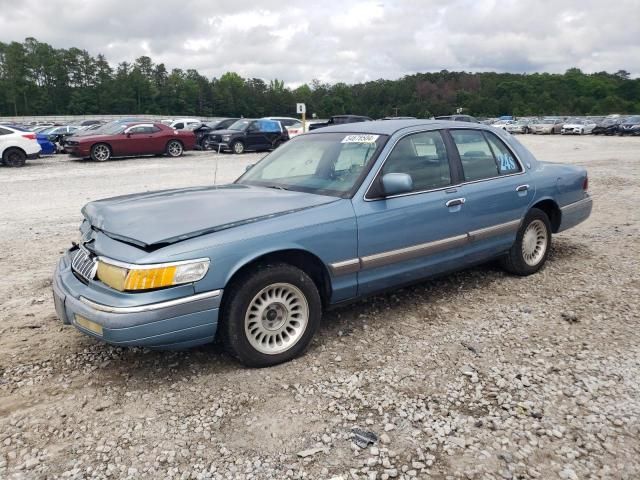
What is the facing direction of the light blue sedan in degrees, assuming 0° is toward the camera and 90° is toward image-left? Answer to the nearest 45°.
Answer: approximately 45°

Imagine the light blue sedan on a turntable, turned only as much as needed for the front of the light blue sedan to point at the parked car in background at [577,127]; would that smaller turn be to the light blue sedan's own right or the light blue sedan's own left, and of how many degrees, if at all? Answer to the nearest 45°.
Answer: approximately 180°

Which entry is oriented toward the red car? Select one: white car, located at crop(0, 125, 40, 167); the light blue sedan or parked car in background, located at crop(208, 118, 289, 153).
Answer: the parked car in background

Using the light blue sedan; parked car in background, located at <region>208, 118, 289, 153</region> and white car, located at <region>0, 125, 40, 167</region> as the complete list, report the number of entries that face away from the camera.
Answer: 0

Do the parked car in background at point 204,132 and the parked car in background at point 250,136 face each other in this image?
no

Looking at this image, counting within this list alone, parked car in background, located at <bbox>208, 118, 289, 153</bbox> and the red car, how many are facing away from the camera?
0

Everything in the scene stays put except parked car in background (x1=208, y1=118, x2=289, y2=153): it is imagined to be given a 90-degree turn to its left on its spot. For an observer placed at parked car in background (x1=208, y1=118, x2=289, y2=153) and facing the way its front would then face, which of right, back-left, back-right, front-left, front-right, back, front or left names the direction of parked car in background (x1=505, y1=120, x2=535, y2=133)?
left

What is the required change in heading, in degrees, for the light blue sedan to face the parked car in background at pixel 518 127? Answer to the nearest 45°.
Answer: approximately 135° to its right

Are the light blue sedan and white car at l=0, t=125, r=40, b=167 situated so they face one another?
no

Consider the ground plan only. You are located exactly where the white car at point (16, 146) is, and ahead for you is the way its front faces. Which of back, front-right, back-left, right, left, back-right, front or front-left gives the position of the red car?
back

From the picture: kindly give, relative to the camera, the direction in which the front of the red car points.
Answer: facing the viewer and to the left of the viewer

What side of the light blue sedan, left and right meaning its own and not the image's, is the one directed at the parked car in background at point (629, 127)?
back

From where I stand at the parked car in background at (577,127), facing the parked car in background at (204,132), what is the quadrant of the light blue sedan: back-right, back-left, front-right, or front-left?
front-left

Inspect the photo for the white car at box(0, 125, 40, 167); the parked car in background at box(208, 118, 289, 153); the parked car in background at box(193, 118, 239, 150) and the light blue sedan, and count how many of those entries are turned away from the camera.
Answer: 0

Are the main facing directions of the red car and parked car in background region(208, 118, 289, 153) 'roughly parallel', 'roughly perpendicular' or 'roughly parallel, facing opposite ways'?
roughly parallel

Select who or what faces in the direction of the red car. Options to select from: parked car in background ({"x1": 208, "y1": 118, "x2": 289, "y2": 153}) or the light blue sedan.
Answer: the parked car in background

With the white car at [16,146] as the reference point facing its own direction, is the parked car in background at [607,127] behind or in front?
behind

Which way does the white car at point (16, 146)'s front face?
to the viewer's left
